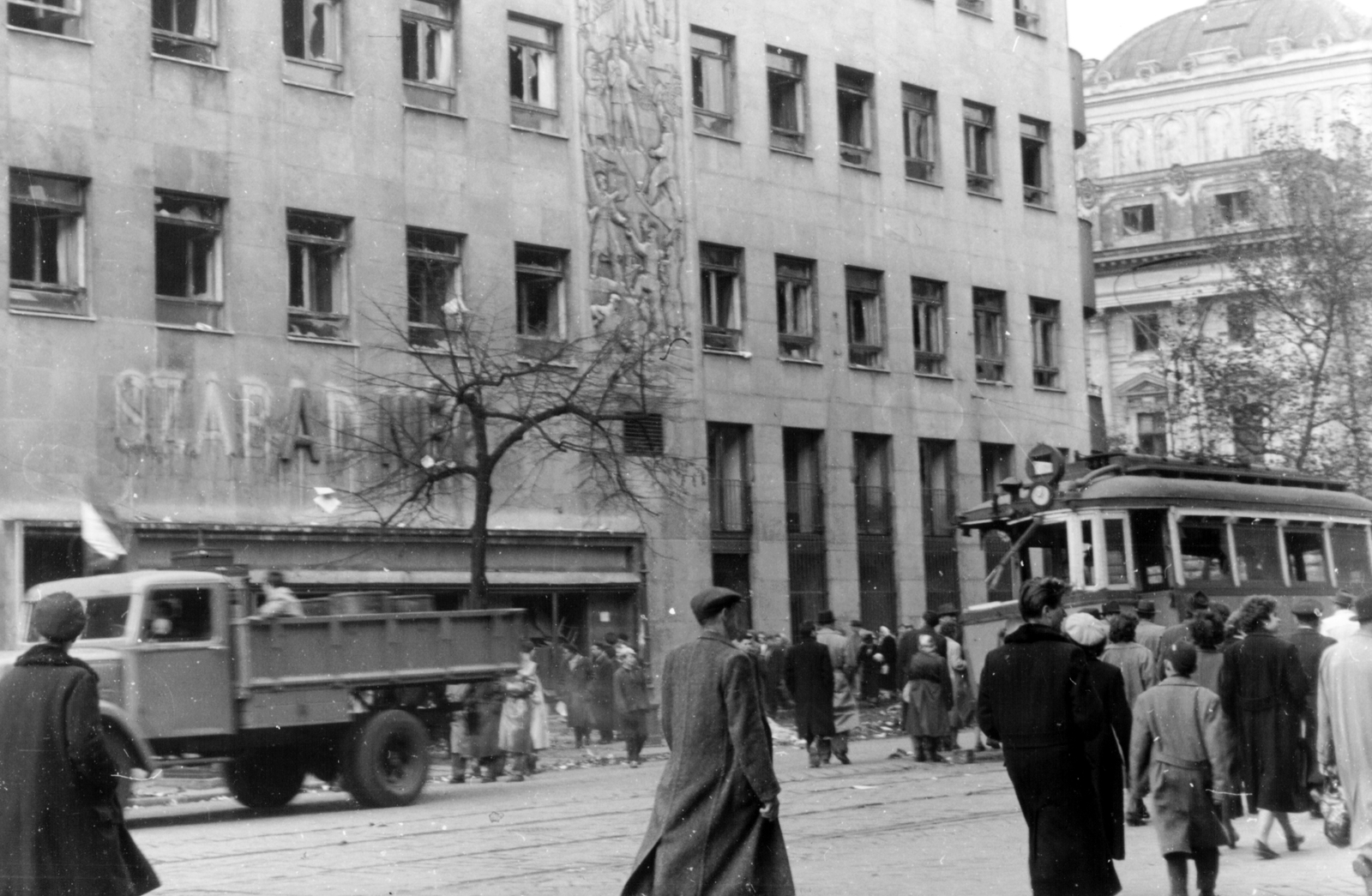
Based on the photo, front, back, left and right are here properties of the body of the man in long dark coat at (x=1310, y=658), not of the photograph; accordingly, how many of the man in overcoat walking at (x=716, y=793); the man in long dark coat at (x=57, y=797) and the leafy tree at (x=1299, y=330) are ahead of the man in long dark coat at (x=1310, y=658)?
1

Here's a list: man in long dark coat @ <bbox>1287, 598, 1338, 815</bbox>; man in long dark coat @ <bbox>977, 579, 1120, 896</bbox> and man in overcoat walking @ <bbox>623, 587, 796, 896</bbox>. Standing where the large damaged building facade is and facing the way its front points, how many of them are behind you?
0

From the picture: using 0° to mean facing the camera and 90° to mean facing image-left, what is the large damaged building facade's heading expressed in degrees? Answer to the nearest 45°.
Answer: approximately 315°

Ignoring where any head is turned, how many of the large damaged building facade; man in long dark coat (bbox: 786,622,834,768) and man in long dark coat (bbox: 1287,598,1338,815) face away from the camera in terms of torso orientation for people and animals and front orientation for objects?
2

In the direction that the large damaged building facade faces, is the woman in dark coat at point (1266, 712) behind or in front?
in front

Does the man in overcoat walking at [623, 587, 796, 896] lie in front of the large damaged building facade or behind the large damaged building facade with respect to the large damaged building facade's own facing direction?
in front

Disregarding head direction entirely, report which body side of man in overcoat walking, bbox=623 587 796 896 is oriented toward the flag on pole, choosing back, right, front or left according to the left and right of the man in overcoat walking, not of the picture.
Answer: left

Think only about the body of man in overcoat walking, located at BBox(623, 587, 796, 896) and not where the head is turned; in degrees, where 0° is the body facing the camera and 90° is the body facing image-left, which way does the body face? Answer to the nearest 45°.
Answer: approximately 225°

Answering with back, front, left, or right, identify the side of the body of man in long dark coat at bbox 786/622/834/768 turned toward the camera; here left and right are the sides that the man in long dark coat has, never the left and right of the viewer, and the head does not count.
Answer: back

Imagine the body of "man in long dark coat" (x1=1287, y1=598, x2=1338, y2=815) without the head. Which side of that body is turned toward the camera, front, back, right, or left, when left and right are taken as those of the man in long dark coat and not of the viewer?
back

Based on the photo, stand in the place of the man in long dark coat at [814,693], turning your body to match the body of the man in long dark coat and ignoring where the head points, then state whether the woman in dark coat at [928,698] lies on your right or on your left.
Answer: on your right

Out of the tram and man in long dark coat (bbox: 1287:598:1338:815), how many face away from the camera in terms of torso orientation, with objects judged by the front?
1
